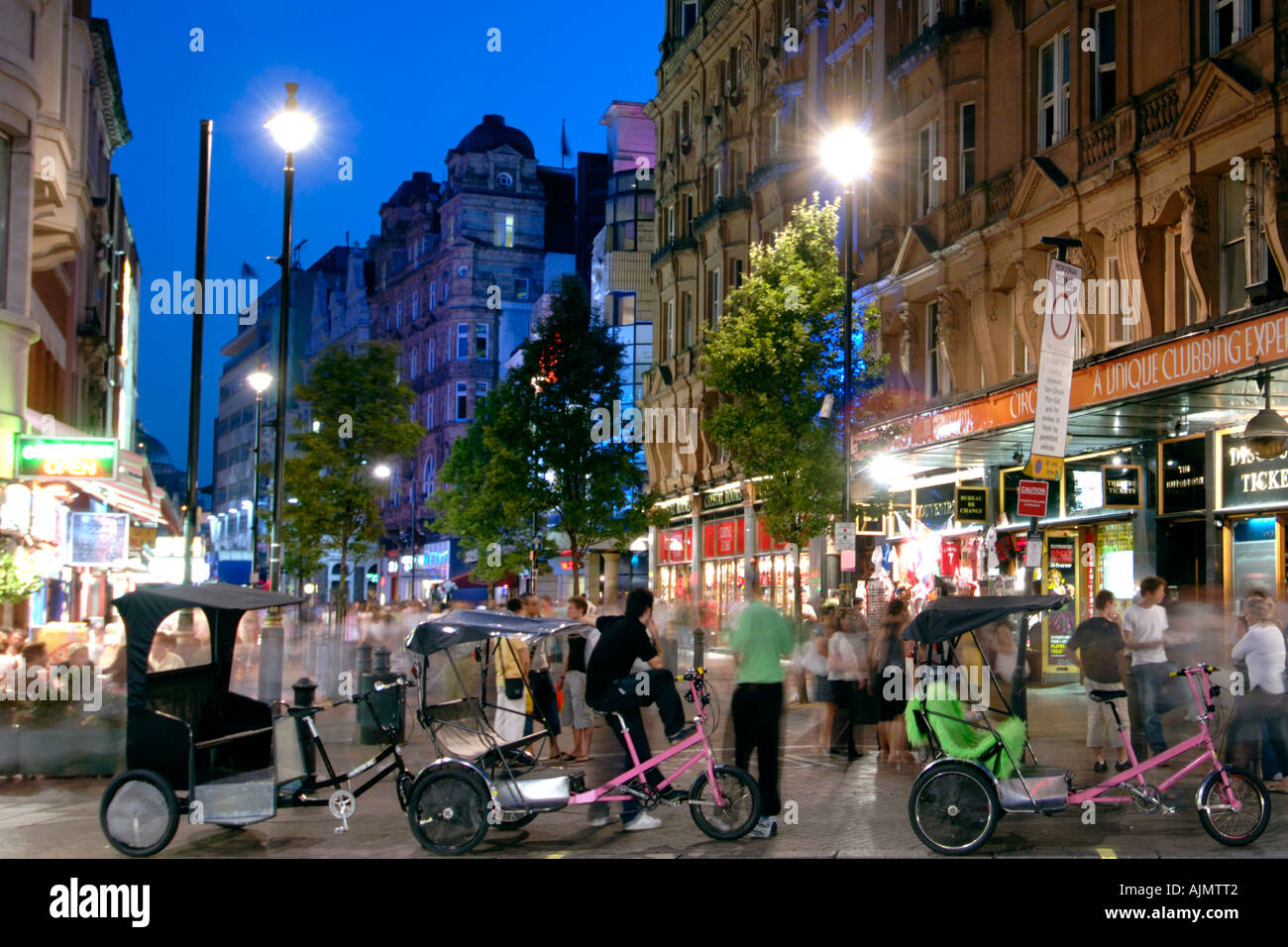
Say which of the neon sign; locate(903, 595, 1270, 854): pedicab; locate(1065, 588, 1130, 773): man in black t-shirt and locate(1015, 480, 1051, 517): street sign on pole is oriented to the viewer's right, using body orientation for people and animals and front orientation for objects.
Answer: the pedicab

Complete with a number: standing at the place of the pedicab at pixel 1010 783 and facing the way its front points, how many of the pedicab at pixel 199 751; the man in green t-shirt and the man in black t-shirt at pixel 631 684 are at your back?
3

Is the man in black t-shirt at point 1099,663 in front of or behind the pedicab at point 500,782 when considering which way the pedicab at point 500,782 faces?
in front

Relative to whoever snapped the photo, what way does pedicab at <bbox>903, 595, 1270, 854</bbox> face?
facing to the right of the viewer

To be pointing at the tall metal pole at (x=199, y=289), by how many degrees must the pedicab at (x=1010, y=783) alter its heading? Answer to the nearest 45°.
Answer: approximately 135° to its left

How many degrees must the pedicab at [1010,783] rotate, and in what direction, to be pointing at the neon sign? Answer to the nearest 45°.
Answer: approximately 135° to its left

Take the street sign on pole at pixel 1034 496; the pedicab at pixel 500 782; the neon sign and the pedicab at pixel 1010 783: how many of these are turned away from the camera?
0

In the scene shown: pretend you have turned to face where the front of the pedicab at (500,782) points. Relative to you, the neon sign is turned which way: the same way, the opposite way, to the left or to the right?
to the right

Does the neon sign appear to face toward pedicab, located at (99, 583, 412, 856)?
yes

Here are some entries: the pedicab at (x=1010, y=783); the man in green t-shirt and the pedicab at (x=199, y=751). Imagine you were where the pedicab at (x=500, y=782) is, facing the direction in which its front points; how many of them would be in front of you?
2

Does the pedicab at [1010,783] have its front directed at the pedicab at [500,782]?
no

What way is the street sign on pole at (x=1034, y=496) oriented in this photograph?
toward the camera

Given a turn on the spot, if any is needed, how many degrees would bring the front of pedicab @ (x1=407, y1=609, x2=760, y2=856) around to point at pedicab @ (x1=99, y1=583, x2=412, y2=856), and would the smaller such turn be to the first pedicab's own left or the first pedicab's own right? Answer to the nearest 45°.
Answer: approximately 180°

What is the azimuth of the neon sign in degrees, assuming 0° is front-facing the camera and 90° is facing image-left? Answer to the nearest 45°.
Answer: approximately 0°
